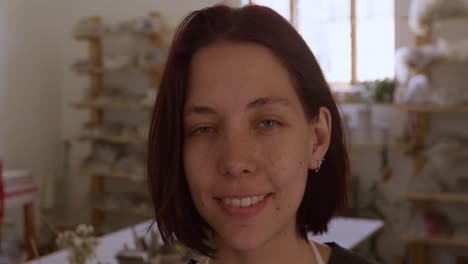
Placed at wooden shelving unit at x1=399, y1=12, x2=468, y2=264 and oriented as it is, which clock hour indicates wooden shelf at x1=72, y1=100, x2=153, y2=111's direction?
wooden shelf at x1=72, y1=100, x2=153, y2=111 is roughly at 3 o'clock from wooden shelving unit at x1=399, y1=12, x2=468, y2=264.

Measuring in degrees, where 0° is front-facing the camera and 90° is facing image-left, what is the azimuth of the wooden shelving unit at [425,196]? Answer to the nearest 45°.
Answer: approximately 0°

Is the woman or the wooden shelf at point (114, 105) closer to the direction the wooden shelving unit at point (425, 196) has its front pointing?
the woman

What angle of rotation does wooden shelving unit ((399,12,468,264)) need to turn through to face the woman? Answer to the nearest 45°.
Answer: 0° — it already faces them

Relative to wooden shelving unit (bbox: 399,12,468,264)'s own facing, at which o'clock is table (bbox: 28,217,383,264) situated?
The table is roughly at 1 o'clock from the wooden shelving unit.
